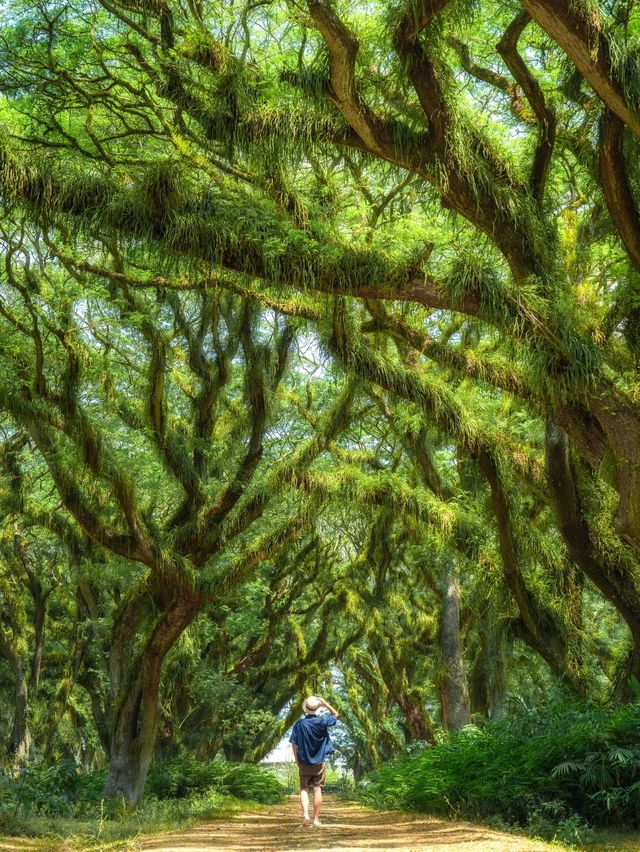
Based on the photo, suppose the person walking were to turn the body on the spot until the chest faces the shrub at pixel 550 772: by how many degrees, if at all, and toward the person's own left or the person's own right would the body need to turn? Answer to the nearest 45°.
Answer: approximately 90° to the person's own right

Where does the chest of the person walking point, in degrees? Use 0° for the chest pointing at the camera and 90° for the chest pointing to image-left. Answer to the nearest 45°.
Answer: approximately 180°

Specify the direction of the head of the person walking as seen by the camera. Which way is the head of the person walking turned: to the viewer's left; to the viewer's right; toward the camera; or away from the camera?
away from the camera
